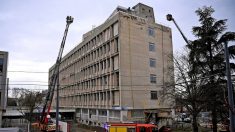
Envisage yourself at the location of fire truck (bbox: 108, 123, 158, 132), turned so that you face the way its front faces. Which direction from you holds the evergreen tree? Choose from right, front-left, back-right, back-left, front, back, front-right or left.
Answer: front

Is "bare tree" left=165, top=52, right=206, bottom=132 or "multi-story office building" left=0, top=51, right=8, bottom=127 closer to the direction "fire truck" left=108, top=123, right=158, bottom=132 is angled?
the bare tree

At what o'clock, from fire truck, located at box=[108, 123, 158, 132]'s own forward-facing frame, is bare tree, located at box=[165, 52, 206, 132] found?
The bare tree is roughly at 11 o'clock from the fire truck.

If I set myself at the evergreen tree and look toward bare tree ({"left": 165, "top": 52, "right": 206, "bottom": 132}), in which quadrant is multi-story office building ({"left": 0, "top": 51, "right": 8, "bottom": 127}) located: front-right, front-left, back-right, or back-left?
front-left

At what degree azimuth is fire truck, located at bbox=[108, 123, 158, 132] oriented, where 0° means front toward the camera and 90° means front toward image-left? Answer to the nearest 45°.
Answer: approximately 270°

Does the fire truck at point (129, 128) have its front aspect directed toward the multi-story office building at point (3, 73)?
no

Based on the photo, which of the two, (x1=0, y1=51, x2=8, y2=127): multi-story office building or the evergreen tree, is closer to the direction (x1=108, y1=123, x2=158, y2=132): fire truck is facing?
the evergreen tree
